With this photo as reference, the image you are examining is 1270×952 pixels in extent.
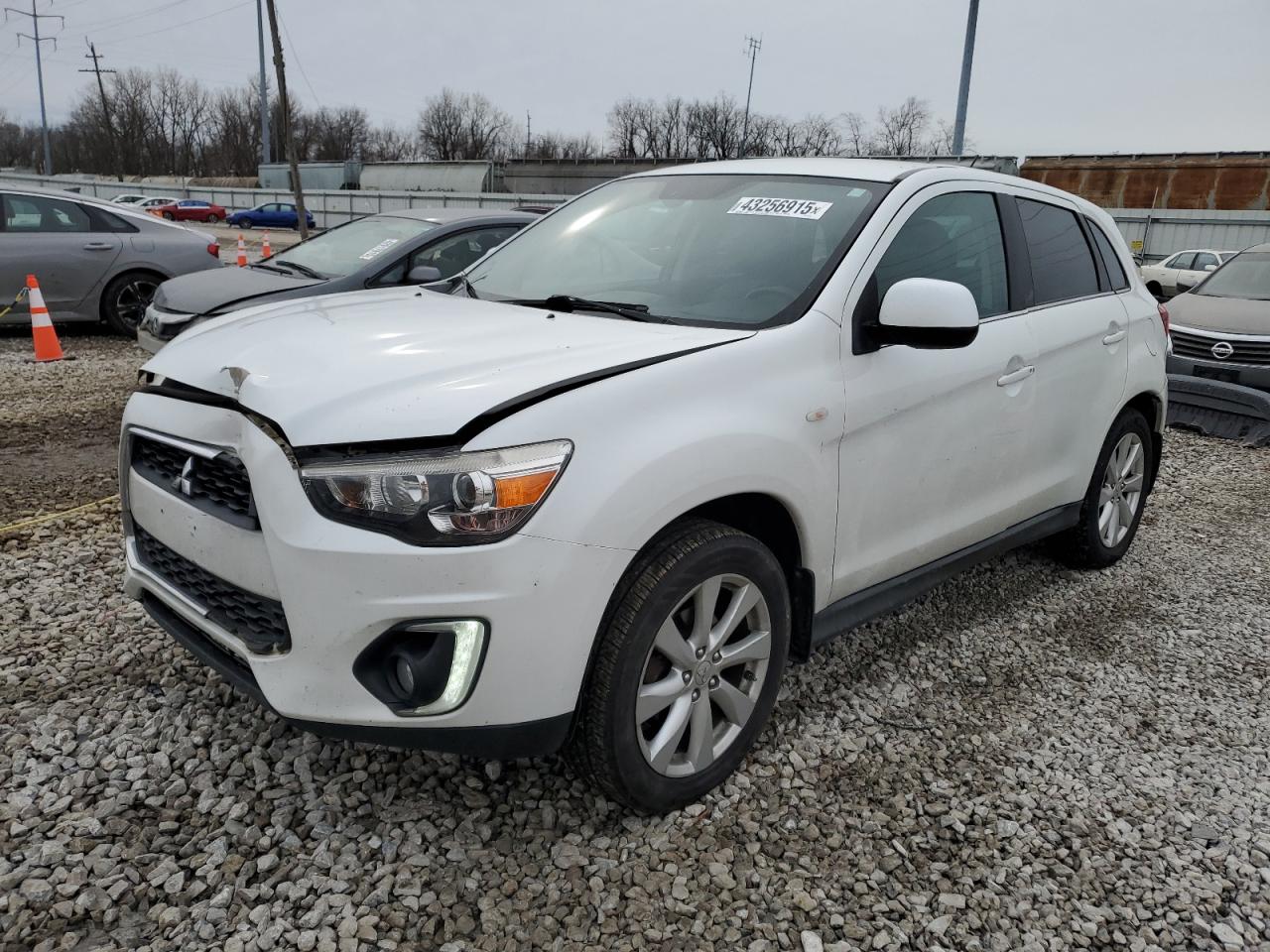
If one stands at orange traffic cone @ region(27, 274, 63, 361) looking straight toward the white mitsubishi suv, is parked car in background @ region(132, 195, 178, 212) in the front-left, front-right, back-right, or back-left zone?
back-left

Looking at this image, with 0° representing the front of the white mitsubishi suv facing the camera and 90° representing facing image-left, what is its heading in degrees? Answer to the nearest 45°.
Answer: approximately 45°

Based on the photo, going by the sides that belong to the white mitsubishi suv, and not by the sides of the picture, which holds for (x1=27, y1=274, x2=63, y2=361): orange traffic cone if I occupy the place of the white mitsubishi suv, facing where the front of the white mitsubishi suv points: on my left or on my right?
on my right

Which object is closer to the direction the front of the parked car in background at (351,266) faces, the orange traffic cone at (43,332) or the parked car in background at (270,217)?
the orange traffic cone

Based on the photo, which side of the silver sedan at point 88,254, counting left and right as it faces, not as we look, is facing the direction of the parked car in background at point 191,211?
right

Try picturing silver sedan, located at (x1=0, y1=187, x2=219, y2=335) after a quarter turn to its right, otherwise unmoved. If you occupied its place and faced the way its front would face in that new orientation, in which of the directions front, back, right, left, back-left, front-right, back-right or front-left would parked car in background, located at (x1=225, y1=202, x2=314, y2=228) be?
front

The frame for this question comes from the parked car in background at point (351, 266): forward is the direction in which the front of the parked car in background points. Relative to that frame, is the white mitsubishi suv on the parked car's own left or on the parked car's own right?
on the parked car's own left
